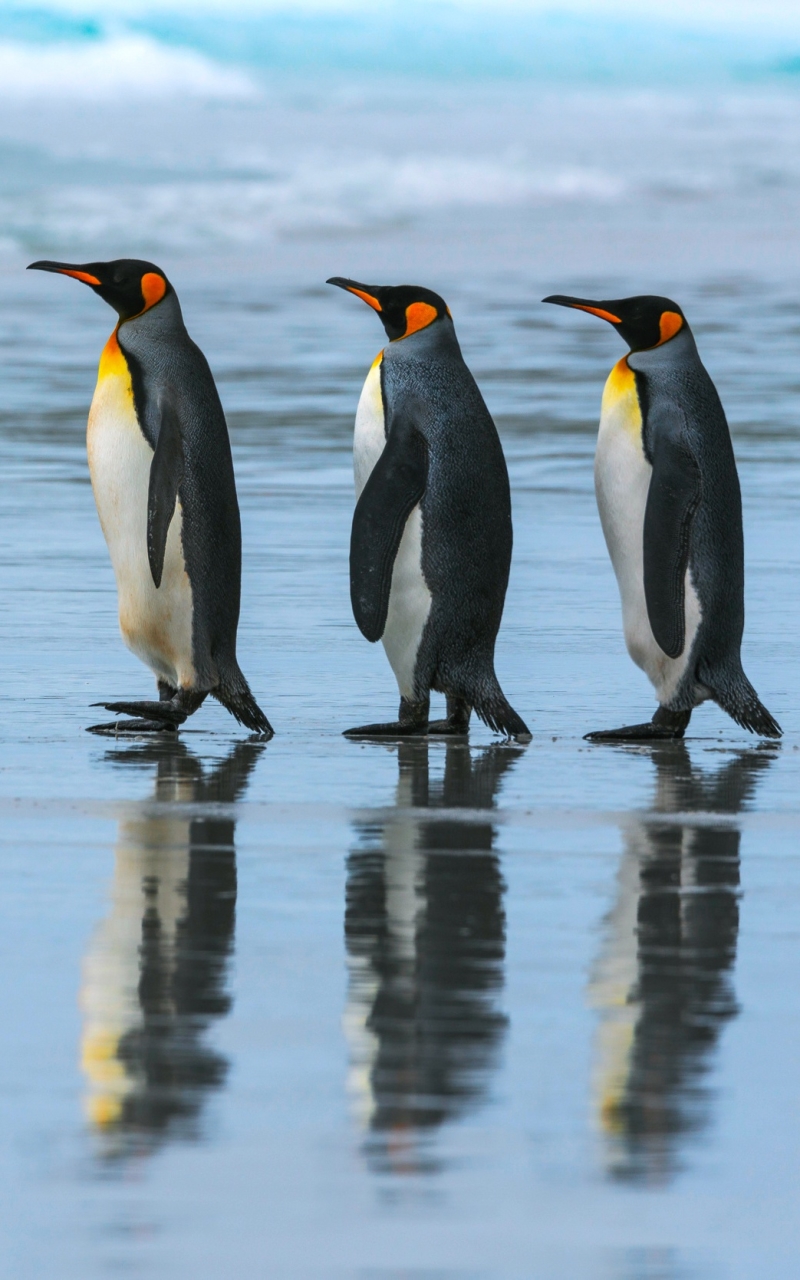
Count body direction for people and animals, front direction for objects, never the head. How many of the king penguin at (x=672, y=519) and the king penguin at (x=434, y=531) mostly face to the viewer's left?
2

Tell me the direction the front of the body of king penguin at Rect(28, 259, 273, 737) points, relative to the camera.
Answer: to the viewer's left

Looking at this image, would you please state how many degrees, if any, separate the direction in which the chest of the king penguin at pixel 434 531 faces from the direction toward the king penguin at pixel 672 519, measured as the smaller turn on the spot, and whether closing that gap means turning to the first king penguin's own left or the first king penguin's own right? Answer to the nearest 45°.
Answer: approximately 180°

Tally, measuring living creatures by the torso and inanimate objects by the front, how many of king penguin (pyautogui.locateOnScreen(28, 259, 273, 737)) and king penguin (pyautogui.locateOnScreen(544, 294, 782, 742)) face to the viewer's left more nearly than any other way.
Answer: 2

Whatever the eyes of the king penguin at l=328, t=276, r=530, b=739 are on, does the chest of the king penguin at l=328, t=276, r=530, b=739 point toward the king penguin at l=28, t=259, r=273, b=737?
yes

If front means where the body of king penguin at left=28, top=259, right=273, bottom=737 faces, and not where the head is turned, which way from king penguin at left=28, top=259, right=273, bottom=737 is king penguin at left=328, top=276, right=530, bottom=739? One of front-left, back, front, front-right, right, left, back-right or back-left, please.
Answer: back

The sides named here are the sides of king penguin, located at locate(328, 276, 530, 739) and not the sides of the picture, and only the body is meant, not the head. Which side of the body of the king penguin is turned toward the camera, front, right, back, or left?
left

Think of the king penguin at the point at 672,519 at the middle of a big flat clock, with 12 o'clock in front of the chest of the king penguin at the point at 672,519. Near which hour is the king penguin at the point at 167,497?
the king penguin at the point at 167,497 is roughly at 12 o'clock from the king penguin at the point at 672,519.

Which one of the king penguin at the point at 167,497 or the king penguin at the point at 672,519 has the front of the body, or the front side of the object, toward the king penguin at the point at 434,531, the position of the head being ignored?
the king penguin at the point at 672,519

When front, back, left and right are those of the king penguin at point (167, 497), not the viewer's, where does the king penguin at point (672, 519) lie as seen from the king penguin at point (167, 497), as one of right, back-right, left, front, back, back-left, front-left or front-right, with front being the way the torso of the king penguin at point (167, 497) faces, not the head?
back

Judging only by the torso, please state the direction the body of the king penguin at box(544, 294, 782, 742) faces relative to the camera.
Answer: to the viewer's left
